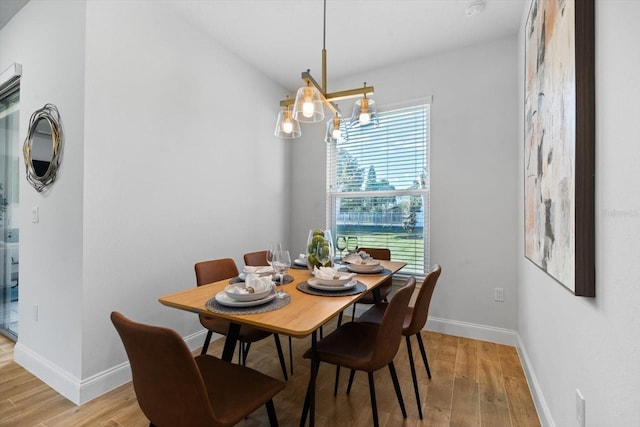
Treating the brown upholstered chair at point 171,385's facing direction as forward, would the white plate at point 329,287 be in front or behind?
in front

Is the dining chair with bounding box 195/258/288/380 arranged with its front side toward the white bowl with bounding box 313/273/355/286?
yes

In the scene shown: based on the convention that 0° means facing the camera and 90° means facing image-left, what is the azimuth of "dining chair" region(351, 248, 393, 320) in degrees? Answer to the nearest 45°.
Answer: approximately 45°

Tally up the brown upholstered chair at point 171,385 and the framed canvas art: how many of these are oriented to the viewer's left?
1

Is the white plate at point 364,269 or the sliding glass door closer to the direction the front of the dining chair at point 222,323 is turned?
the white plate

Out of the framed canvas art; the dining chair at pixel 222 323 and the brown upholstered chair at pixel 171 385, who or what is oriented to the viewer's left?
the framed canvas art

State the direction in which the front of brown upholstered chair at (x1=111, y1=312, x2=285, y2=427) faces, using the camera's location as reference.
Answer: facing away from the viewer and to the right of the viewer

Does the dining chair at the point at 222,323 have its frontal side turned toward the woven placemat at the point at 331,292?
yes

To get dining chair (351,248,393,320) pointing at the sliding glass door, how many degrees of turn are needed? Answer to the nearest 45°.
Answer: approximately 45° to its right

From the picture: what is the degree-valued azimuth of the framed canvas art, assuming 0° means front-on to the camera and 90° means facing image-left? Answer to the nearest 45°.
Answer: approximately 90°

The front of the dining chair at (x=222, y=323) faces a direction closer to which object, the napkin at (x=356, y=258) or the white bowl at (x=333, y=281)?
the white bowl
